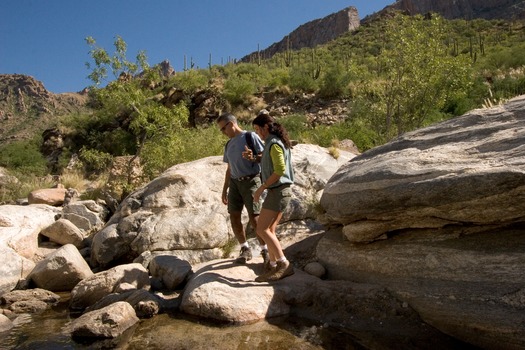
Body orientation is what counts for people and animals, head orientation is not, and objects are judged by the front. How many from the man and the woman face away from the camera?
0

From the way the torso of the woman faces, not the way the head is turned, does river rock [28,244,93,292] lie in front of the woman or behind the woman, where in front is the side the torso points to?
in front

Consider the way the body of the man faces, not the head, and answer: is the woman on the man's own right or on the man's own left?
on the man's own left

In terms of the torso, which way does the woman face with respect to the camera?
to the viewer's left

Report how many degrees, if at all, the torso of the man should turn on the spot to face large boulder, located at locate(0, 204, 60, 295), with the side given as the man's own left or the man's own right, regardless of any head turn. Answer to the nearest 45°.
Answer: approximately 90° to the man's own right

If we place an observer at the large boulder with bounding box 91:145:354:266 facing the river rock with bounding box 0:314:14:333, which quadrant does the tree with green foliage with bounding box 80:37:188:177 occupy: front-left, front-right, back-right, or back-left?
back-right

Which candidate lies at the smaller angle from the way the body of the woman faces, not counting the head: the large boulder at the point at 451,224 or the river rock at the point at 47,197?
the river rock

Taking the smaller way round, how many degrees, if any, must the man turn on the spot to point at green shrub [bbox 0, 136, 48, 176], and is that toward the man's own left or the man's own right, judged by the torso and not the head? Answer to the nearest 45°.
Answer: approximately 90° to the man's own right

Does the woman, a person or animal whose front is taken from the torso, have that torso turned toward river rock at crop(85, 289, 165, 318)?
yes

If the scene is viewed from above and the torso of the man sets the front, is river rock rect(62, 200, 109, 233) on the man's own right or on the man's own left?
on the man's own right

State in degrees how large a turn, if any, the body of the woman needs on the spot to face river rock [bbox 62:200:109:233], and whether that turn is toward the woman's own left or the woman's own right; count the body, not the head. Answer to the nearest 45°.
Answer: approximately 45° to the woman's own right

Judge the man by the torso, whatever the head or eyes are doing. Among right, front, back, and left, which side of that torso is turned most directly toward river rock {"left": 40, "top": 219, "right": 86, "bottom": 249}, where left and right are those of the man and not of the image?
right

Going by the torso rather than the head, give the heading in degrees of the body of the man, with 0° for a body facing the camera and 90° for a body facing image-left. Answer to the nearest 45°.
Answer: approximately 45°

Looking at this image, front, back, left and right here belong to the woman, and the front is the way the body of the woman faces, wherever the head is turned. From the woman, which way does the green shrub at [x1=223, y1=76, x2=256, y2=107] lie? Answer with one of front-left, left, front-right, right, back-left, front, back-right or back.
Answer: right

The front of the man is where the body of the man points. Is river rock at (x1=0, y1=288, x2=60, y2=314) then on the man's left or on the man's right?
on the man's right
